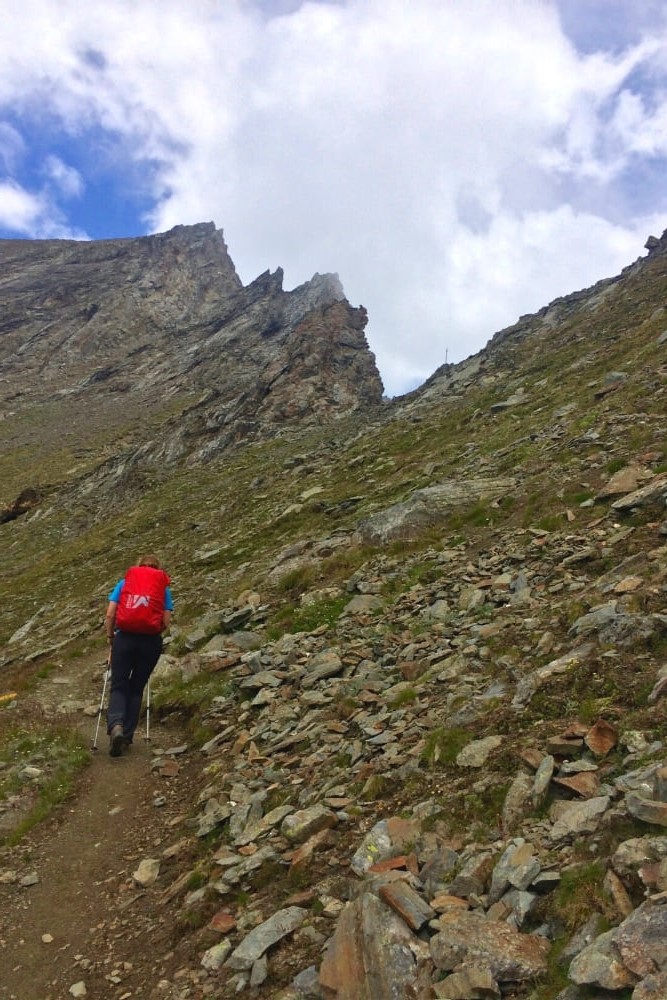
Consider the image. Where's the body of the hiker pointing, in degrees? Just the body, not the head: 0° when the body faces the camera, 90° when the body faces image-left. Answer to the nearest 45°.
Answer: approximately 180°

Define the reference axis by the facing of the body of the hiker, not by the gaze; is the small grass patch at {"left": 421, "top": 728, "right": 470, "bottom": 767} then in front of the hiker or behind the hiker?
behind
